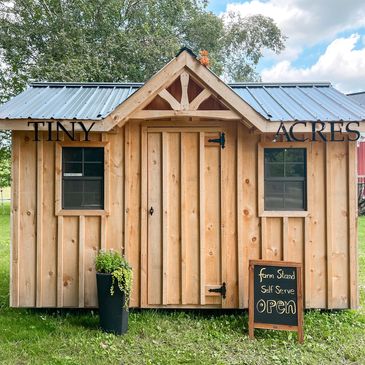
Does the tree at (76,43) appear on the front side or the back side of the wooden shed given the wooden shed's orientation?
on the back side

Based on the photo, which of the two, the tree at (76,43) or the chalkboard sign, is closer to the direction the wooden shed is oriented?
the chalkboard sign

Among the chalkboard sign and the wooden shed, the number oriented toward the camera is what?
2

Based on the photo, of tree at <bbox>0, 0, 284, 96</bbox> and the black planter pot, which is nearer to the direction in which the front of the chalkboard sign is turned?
the black planter pot

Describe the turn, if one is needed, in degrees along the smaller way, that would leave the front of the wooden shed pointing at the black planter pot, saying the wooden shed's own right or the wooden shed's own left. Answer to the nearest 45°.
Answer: approximately 45° to the wooden shed's own right

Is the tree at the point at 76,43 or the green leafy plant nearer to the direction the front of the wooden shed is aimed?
the green leafy plant

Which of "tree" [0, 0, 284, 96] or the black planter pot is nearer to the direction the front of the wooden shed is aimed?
the black planter pot

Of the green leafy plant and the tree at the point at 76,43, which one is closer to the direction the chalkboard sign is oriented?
the green leafy plant

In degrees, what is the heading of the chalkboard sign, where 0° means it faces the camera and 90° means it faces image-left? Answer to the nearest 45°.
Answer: approximately 0°

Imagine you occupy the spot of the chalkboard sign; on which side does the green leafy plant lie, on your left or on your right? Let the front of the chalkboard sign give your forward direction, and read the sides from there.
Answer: on your right

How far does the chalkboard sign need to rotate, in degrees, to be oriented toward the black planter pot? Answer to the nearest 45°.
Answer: approximately 90° to its right
